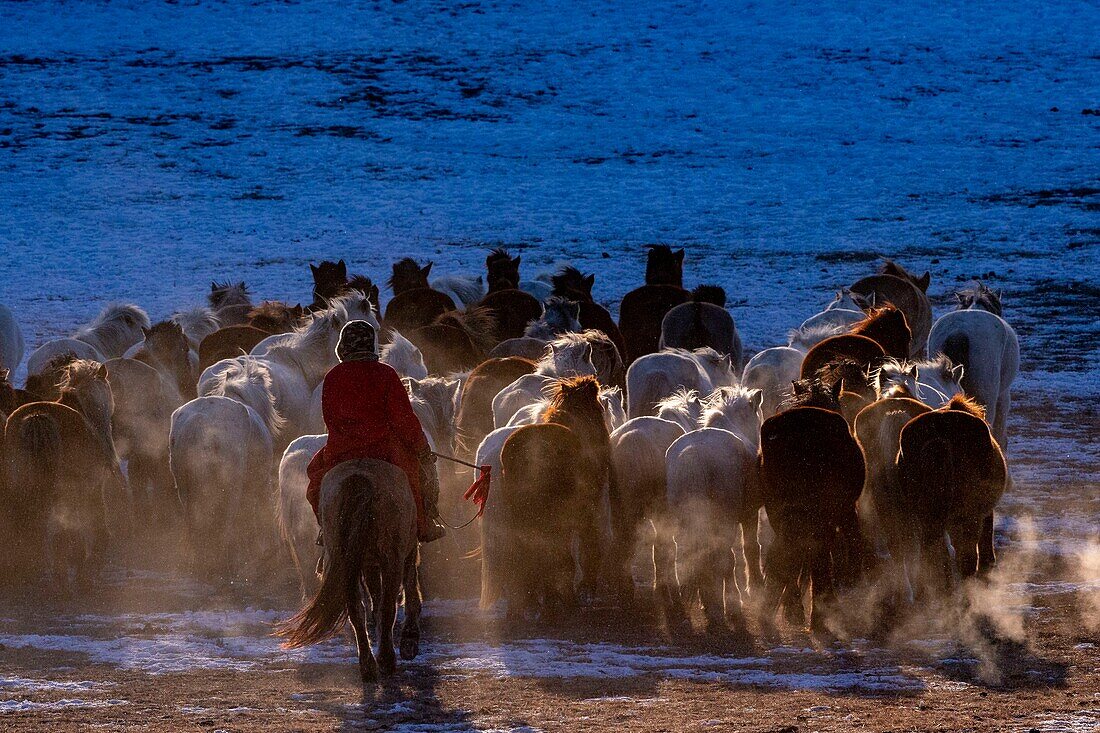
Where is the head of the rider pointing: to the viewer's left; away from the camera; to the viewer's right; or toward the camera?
away from the camera

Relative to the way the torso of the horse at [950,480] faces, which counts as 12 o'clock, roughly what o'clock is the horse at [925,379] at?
the horse at [925,379] is roughly at 12 o'clock from the horse at [950,480].

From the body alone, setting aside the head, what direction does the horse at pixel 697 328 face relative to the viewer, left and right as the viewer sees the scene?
facing away from the viewer

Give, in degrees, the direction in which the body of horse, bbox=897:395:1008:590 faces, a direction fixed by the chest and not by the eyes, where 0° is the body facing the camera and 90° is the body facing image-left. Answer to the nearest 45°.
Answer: approximately 180°

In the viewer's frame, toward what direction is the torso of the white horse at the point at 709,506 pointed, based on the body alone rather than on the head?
away from the camera

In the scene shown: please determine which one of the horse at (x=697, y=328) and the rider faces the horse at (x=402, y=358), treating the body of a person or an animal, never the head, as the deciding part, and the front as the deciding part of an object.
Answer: the rider

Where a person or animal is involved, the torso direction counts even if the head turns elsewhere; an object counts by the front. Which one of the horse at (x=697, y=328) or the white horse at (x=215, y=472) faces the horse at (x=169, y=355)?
the white horse

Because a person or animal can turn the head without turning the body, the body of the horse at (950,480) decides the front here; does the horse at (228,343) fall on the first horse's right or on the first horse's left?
on the first horse's left

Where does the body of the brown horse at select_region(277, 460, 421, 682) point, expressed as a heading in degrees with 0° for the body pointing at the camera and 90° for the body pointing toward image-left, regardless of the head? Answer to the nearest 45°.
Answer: approximately 180°

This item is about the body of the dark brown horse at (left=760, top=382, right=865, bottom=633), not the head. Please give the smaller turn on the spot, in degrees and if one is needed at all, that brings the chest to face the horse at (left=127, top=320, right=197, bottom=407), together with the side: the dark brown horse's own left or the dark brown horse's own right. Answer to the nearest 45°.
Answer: approximately 45° to the dark brown horse's own left

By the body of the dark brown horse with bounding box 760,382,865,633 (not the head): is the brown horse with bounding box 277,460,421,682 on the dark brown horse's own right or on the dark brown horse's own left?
on the dark brown horse's own left
